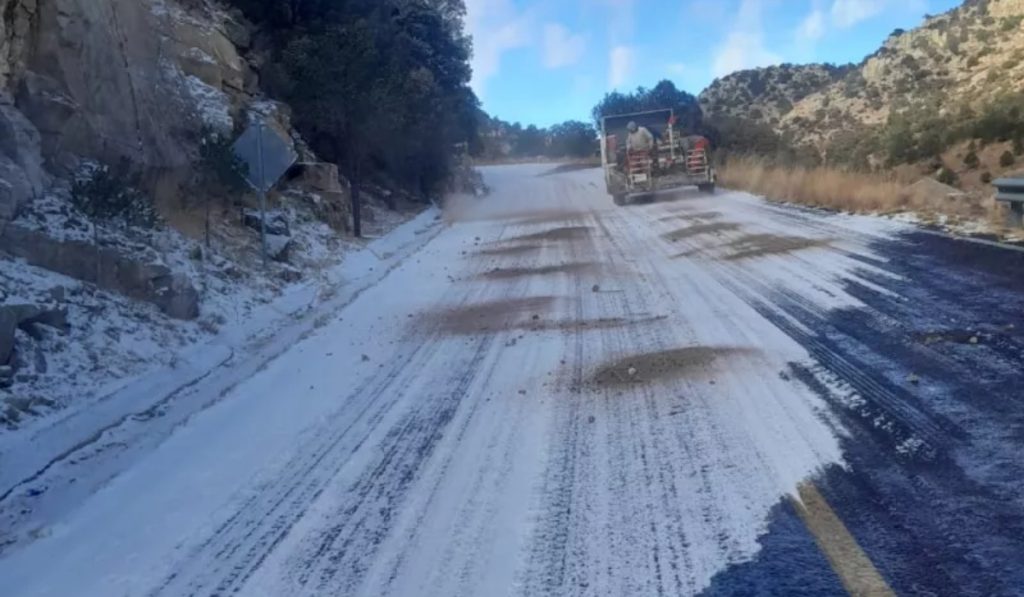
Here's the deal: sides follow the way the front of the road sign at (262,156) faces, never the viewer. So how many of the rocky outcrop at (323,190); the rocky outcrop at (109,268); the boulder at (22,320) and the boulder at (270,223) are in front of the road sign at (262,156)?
2

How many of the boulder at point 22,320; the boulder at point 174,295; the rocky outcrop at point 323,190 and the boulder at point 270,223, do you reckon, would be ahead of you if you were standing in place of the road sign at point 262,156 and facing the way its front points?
2

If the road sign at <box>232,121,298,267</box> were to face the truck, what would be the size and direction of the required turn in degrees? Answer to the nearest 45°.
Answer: approximately 45° to its right

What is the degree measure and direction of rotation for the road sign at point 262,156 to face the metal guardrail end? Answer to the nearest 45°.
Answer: approximately 90° to its right

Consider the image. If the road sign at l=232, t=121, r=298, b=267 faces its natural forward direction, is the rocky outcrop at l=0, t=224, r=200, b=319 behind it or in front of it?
behind

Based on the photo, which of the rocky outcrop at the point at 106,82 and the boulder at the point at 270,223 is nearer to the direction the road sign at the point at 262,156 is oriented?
the boulder

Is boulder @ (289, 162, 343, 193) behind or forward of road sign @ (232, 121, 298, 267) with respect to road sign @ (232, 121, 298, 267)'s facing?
forward

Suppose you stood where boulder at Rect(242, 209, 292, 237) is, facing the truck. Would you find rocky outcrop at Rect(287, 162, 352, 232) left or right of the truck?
left

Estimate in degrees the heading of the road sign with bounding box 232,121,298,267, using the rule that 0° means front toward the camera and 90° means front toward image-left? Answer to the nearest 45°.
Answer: approximately 180°

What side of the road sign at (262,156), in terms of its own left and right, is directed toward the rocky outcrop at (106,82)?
left

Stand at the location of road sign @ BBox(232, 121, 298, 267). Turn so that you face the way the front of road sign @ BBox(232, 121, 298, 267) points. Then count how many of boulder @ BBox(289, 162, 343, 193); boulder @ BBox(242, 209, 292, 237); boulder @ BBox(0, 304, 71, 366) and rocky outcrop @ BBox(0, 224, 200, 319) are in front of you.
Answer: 2

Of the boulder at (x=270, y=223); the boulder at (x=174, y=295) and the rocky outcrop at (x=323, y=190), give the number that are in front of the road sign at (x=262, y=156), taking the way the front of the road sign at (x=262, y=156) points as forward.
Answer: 2

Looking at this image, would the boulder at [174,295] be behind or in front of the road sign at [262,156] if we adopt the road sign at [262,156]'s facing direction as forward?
behind

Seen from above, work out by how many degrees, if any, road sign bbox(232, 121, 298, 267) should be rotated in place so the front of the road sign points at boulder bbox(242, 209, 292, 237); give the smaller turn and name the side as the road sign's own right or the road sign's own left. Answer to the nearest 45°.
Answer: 0° — it already faces it
